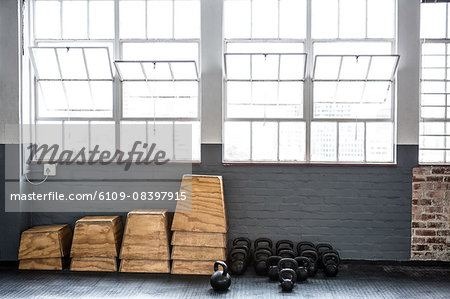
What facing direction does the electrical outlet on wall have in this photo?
toward the camera

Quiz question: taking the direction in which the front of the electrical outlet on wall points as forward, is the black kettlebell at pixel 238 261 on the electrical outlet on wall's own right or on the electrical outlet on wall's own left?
on the electrical outlet on wall's own left

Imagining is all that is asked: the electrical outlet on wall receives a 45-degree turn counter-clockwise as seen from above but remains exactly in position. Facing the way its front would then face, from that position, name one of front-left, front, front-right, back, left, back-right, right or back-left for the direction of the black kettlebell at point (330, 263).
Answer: front

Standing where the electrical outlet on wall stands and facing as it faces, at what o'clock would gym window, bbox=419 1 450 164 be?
The gym window is roughly at 10 o'clock from the electrical outlet on wall.

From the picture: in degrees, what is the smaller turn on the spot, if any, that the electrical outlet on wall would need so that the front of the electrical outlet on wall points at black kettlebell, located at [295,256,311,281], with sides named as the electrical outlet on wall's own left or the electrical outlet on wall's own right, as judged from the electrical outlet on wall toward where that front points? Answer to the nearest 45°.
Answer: approximately 45° to the electrical outlet on wall's own left

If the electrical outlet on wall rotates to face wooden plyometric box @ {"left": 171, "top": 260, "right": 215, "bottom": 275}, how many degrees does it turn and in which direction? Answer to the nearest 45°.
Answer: approximately 45° to its left

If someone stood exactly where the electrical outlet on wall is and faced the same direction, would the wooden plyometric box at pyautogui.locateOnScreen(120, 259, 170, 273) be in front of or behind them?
in front

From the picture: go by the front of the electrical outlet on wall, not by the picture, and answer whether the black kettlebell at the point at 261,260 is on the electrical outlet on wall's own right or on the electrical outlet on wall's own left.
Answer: on the electrical outlet on wall's own left

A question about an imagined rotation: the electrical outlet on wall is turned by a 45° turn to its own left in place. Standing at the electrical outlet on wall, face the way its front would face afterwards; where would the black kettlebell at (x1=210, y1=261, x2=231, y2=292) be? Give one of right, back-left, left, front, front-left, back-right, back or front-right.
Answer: front

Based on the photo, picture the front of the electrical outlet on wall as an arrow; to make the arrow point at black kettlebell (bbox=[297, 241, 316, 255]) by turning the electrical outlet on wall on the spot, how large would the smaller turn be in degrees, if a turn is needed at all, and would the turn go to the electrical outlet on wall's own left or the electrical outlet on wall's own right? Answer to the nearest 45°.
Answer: approximately 45° to the electrical outlet on wall's own left

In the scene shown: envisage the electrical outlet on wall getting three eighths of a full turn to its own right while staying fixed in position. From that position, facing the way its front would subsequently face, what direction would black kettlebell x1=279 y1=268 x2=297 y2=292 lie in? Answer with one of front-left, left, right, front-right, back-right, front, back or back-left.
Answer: back

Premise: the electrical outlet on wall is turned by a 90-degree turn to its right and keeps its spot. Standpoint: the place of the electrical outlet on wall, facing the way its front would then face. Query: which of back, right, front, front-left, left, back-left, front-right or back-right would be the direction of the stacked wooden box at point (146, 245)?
back-left

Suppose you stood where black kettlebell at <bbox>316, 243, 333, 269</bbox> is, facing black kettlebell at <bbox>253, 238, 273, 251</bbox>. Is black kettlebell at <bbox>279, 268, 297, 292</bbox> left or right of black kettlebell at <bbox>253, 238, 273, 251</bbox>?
left
